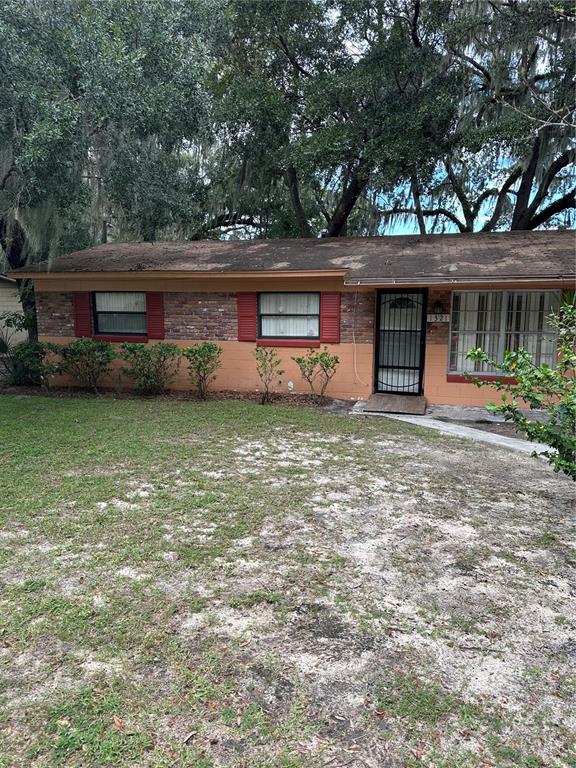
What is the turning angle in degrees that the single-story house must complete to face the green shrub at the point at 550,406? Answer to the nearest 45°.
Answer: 0° — it already faces it

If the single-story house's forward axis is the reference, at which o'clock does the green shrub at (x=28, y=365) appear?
The green shrub is roughly at 3 o'clock from the single-story house.

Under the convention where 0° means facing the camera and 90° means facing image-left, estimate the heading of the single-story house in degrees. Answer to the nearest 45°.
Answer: approximately 0°
